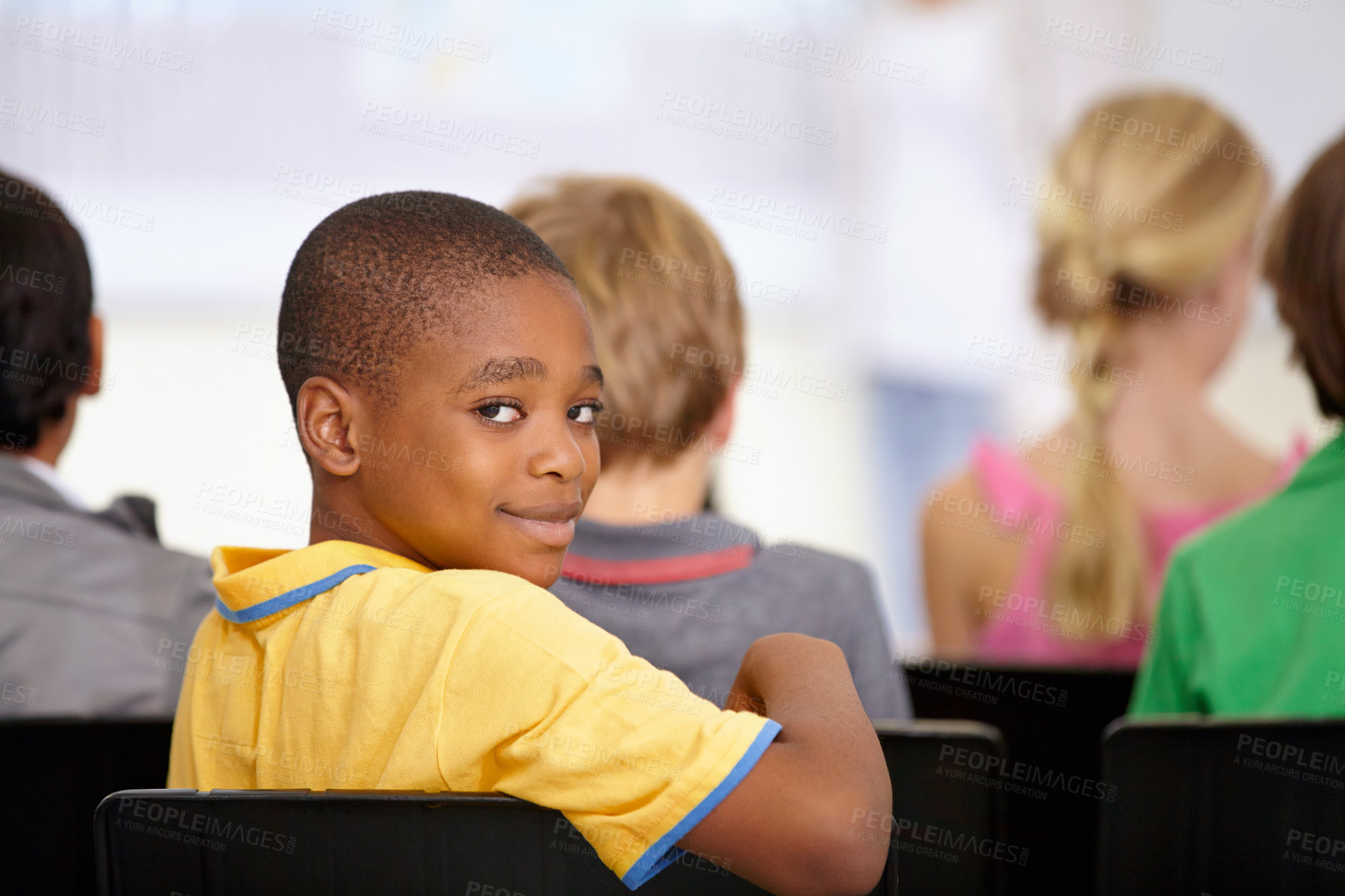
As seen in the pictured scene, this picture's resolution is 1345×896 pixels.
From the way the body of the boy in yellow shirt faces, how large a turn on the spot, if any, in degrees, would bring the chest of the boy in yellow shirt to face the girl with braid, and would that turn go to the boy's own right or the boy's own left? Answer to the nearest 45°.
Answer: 0° — they already face them

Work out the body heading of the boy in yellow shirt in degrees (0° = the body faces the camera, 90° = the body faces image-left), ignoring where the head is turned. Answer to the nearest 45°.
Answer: approximately 225°

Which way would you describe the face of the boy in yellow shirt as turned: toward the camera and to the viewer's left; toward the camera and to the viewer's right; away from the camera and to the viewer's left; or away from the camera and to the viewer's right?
toward the camera and to the viewer's right
